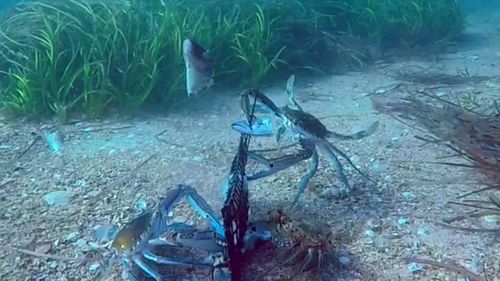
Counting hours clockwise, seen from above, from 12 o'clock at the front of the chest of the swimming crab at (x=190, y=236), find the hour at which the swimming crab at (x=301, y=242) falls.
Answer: the swimming crab at (x=301, y=242) is roughly at 12 o'clock from the swimming crab at (x=190, y=236).

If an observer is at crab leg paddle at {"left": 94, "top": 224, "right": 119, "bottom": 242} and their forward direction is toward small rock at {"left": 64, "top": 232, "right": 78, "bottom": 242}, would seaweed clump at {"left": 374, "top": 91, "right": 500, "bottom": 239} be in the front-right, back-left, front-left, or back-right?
back-right

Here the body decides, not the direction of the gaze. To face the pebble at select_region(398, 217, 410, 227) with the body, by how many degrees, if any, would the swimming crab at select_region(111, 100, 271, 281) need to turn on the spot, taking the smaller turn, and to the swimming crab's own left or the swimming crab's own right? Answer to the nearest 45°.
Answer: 0° — it already faces it

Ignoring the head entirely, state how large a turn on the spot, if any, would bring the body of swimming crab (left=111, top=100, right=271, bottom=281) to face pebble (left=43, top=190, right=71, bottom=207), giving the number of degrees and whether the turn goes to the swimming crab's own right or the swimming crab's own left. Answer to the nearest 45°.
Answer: approximately 135° to the swimming crab's own left

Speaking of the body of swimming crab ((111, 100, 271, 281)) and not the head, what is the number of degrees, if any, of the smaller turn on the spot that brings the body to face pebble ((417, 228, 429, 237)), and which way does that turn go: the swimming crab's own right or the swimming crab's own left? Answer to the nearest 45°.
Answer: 0° — it already faces it

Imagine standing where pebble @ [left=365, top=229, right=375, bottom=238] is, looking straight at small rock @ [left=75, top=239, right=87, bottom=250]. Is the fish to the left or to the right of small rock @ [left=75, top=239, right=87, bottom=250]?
right

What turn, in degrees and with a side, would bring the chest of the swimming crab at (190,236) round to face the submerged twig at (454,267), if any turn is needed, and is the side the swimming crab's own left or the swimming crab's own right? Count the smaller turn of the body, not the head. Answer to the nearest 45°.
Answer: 0° — it already faces it

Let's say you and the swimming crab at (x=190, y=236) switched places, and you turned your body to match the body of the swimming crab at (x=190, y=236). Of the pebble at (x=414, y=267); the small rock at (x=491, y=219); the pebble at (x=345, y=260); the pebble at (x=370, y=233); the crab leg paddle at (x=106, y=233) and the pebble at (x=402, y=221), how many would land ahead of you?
5

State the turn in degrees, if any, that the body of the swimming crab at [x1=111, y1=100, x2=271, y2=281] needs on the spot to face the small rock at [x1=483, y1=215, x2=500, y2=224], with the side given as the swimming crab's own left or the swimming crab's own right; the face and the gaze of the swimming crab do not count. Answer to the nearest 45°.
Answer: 0° — it already faces it

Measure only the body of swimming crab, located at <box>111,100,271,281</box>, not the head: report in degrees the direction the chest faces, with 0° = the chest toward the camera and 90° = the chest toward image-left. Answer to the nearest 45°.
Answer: approximately 270°

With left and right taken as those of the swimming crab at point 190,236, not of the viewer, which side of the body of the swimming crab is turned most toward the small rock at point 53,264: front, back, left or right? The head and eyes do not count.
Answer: back

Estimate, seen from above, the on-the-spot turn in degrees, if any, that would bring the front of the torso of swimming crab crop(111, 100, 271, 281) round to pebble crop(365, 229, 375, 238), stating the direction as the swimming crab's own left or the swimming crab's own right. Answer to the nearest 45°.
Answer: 0° — it already faces it

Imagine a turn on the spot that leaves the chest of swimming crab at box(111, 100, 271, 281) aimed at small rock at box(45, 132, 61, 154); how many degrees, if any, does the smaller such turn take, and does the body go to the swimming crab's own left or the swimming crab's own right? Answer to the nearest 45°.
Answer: approximately 135° to the swimming crab's own left

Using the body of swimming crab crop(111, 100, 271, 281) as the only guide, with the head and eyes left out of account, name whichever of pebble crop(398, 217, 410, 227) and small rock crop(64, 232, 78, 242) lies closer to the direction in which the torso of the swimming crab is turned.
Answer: the pebble

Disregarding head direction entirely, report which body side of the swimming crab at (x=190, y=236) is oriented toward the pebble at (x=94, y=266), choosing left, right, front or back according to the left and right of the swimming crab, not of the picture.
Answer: back

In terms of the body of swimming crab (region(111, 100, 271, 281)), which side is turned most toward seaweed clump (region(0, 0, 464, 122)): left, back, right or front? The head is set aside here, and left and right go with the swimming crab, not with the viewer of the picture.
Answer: left
